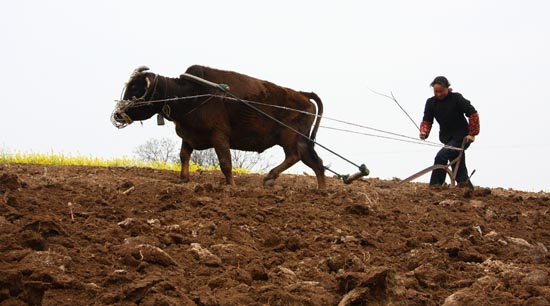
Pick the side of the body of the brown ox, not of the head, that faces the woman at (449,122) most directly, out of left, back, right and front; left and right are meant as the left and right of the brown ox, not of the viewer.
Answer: back

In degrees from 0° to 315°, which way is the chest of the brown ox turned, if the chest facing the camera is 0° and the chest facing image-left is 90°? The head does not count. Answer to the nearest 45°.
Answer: approximately 90°

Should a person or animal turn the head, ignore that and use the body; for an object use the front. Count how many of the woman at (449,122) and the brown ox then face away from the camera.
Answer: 0

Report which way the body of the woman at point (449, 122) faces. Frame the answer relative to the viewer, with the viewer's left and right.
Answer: facing the viewer and to the left of the viewer

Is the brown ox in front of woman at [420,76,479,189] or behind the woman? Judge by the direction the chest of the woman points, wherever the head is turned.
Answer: in front
